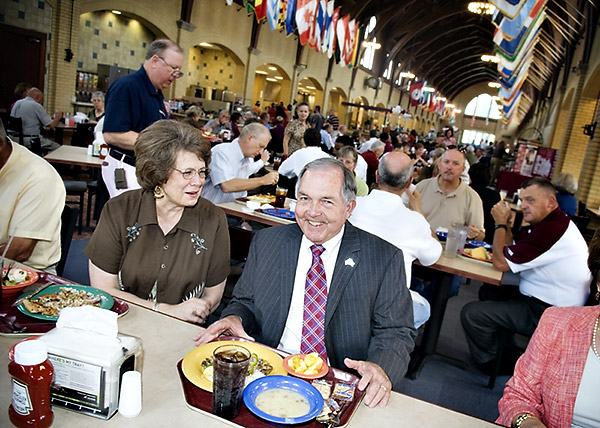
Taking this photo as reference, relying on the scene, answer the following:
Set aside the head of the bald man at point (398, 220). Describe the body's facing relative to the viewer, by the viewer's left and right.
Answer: facing away from the viewer and to the right of the viewer

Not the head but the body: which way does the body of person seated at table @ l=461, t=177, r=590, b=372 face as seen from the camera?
to the viewer's left

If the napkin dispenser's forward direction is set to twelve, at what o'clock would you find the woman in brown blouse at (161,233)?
The woman in brown blouse is roughly at 5 o'clock from the napkin dispenser.

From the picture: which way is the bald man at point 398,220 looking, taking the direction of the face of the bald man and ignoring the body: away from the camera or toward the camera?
away from the camera

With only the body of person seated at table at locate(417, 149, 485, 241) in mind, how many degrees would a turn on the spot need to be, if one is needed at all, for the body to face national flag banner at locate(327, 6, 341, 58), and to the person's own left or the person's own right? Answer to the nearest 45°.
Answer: approximately 135° to the person's own right

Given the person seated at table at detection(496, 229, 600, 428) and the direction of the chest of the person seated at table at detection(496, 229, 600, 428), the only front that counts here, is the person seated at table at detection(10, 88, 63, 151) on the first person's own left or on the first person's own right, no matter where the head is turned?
on the first person's own right
